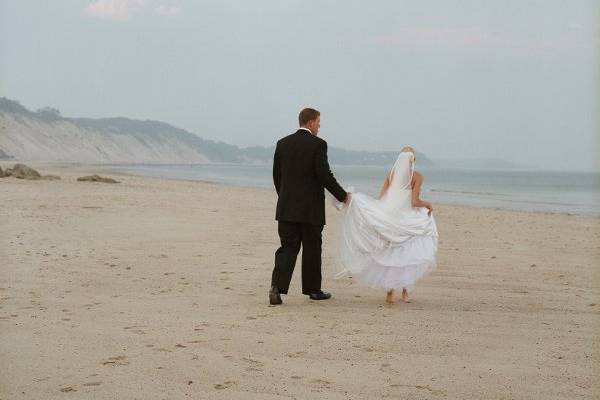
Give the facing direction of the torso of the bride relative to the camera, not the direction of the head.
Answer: away from the camera

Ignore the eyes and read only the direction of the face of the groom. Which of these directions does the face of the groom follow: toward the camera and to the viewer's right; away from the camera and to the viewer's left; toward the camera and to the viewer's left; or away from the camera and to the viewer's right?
away from the camera and to the viewer's right

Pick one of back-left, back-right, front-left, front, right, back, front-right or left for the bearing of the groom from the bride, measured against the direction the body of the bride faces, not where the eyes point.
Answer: left

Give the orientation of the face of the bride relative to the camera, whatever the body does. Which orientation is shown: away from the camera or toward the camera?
away from the camera
